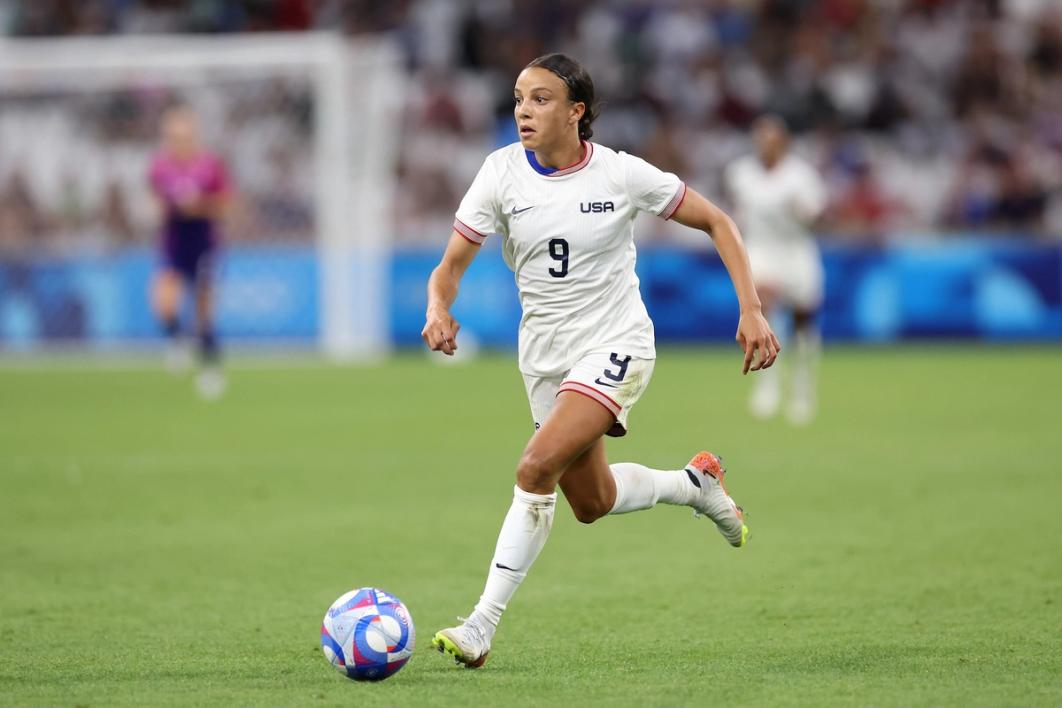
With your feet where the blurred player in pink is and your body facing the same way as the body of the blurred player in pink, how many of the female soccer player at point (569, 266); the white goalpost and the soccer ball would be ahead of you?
2

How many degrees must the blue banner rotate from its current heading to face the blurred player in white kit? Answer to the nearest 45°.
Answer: approximately 45° to its left

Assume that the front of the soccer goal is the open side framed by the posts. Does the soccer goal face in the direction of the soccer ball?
yes
